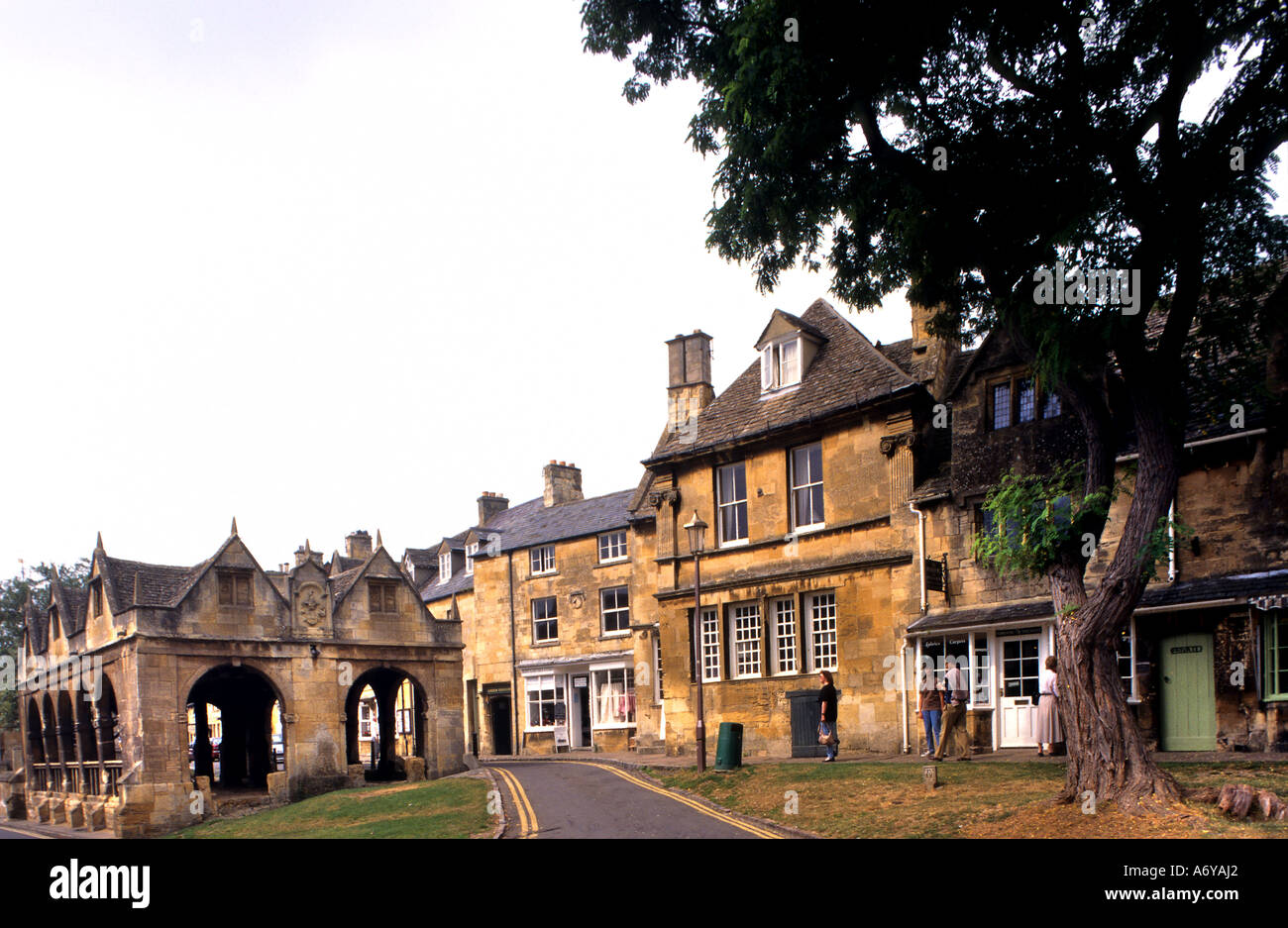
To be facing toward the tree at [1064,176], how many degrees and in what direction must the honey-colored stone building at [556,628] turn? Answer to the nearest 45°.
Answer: approximately 45° to its left

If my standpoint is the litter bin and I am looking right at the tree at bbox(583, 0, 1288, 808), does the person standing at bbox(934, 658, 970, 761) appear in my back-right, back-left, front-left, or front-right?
front-left

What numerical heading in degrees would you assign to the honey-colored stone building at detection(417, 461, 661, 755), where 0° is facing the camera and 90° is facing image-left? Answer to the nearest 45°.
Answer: approximately 45°

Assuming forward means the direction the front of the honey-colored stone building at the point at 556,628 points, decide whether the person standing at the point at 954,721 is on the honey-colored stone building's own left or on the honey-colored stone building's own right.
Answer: on the honey-colored stone building's own left

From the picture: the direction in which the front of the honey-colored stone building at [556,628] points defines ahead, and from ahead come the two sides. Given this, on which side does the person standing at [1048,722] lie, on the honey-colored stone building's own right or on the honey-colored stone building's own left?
on the honey-colored stone building's own left

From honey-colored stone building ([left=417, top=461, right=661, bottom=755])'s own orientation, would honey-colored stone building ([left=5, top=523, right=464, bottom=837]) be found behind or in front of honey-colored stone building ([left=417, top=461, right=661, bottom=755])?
in front

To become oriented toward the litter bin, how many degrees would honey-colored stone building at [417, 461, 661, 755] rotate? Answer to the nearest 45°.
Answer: approximately 45° to its left
